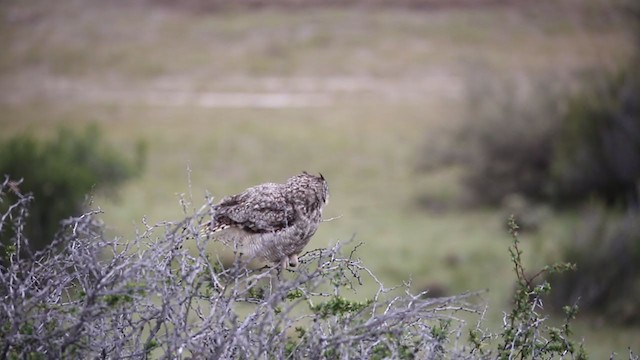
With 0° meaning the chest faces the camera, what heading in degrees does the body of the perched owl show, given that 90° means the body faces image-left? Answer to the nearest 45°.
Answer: approximately 270°

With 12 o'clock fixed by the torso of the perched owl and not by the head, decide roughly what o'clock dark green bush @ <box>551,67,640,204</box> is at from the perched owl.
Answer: The dark green bush is roughly at 10 o'clock from the perched owl.

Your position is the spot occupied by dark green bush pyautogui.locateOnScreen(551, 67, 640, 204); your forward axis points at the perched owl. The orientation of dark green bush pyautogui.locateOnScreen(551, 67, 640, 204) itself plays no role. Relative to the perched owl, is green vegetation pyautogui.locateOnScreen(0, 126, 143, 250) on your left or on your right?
right

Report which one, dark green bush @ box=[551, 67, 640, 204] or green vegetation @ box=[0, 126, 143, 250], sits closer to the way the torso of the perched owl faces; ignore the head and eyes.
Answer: the dark green bush

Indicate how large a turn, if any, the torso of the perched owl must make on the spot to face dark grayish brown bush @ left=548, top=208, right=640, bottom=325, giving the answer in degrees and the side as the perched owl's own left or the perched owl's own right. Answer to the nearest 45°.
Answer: approximately 45° to the perched owl's own left

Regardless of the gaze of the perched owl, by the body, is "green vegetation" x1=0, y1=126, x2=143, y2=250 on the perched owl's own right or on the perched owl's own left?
on the perched owl's own left
